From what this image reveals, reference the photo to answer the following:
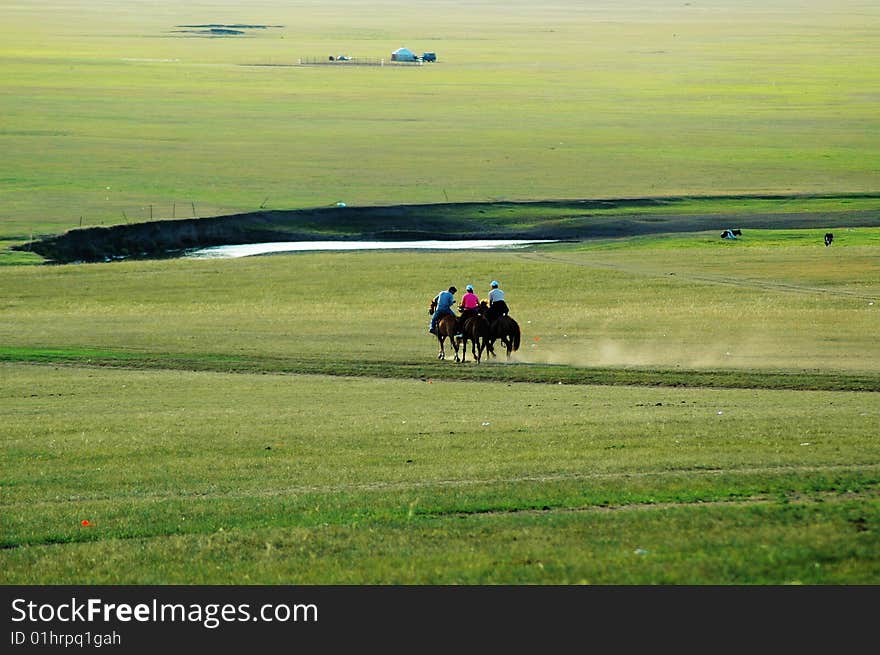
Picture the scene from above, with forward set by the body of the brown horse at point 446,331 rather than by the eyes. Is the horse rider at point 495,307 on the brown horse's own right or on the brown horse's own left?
on the brown horse's own right

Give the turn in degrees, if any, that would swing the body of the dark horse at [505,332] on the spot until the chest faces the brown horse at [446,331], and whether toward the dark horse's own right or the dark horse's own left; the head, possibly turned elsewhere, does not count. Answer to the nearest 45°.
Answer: approximately 45° to the dark horse's own left

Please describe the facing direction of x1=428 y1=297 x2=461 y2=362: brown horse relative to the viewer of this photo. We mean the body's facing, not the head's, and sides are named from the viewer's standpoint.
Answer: facing away from the viewer and to the left of the viewer

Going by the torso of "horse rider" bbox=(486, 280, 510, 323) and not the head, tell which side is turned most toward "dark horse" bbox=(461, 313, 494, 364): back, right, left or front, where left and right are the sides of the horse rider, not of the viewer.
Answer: left

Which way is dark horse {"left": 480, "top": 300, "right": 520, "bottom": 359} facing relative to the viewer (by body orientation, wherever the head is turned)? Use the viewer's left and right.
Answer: facing away from the viewer and to the left of the viewer

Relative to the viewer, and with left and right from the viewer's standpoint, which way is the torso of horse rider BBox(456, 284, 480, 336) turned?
facing away from the viewer and to the left of the viewer

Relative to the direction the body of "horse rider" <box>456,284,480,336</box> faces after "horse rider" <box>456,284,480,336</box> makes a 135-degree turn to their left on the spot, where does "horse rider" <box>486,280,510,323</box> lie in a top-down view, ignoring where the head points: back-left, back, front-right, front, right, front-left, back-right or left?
left
